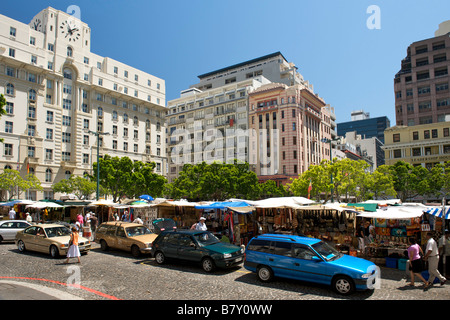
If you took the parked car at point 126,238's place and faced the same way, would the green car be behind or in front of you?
in front

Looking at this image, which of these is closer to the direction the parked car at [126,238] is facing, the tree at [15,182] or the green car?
the green car

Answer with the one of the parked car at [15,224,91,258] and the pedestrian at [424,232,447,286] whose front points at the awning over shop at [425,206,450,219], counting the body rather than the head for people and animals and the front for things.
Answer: the parked car

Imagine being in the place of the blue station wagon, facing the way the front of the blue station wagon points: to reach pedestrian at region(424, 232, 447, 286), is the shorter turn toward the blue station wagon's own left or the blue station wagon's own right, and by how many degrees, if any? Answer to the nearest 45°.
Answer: approximately 45° to the blue station wagon's own left

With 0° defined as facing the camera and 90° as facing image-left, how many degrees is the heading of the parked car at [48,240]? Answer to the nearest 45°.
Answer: approximately 315°

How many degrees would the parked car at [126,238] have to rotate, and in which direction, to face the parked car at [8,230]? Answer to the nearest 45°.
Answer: approximately 180°

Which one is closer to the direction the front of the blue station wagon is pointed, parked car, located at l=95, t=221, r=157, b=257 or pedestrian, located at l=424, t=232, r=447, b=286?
the pedestrian

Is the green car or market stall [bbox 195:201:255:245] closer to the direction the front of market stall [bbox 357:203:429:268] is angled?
the green car

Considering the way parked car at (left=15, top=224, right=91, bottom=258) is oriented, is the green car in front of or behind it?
in front

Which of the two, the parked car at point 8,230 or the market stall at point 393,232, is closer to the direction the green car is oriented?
the market stall
